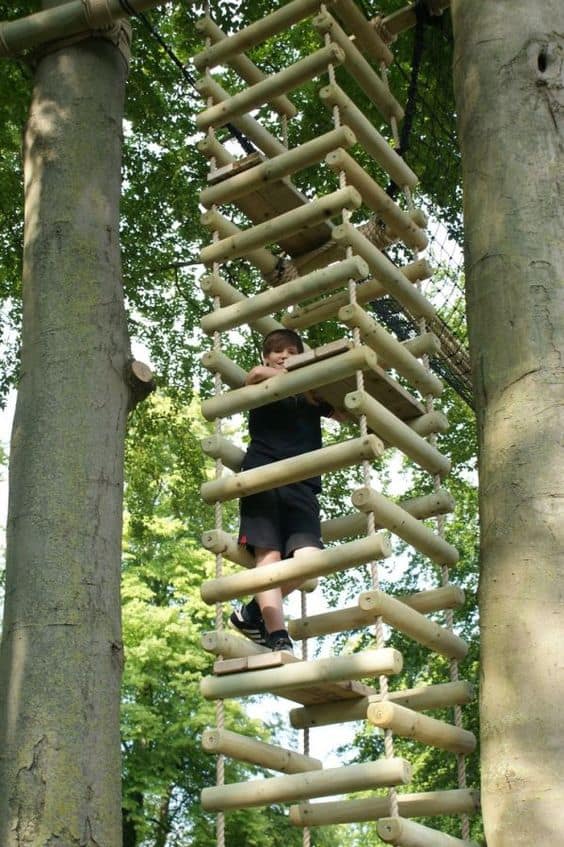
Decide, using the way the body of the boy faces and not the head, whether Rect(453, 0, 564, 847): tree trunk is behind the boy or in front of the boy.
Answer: in front

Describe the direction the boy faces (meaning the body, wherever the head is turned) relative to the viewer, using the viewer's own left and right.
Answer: facing the viewer and to the right of the viewer

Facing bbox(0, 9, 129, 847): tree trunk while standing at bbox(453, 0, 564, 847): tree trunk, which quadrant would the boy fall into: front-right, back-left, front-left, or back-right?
front-right

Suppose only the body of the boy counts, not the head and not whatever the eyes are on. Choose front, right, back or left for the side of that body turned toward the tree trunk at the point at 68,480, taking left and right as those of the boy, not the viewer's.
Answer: right
